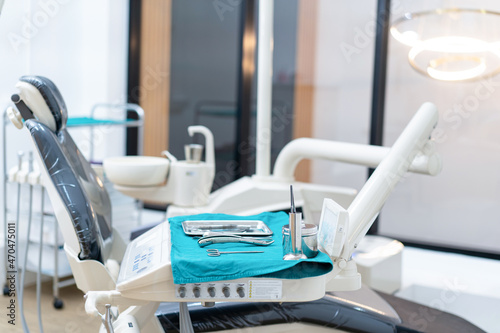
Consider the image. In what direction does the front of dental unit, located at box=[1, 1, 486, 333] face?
to the viewer's right
